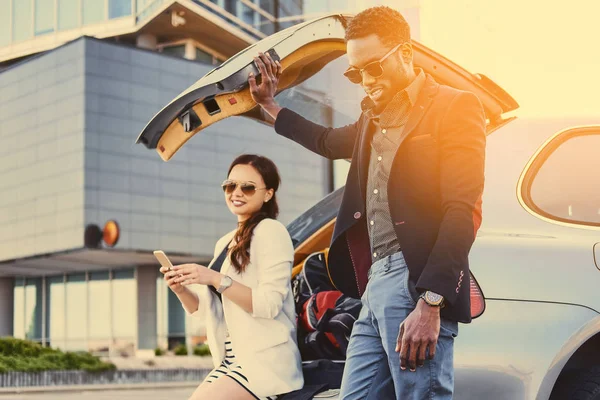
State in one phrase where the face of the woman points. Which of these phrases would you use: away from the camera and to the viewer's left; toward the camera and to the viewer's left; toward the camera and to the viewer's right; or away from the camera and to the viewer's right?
toward the camera and to the viewer's left

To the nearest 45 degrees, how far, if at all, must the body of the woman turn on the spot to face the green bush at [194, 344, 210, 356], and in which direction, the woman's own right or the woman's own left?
approximately 135° to the woman's own right

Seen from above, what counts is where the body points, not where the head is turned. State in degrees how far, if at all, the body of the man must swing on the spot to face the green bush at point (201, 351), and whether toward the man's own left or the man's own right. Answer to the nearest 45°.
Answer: approximately 135° to the man's own right

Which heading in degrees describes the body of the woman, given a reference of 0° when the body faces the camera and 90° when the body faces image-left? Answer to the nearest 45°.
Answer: approximately 45°

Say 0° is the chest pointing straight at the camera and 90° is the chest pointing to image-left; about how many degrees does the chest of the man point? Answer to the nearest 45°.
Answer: approximately 45°

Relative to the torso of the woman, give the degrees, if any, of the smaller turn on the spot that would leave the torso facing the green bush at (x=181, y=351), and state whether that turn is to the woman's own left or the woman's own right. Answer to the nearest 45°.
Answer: approximately 135° to the woman's own right

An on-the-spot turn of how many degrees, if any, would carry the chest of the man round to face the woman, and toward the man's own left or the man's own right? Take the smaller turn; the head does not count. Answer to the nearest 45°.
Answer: approximately 90° to the man's own right

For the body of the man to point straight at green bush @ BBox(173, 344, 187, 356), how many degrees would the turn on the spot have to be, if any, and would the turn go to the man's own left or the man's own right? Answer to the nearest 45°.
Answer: approximately 135° to the man's own right

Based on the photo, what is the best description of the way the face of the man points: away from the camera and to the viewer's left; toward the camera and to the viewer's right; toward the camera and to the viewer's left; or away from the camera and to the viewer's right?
toward the camera and to the viewer's left
